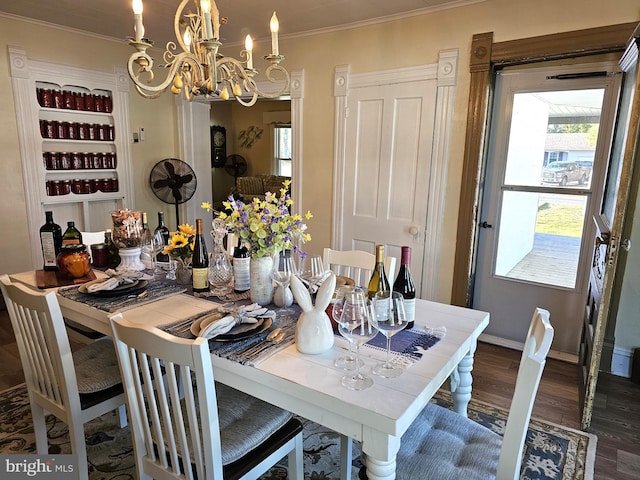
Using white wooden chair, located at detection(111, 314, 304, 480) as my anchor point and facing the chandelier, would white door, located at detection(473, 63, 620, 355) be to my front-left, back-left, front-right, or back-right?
front-right

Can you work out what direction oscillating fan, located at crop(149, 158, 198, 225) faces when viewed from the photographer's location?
facing the viewer

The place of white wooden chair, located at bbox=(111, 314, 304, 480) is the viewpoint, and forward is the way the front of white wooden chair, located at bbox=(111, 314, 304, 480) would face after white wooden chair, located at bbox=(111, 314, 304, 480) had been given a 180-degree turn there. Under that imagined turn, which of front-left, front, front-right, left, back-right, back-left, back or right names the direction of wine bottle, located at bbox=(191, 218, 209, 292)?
back-right

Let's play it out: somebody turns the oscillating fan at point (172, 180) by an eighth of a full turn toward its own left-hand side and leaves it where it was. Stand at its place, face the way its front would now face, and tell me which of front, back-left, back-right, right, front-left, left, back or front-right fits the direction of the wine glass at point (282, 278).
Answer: front-right

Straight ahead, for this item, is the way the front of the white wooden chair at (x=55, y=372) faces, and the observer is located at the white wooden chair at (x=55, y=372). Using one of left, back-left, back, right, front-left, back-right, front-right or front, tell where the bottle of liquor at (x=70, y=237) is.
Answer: front-left

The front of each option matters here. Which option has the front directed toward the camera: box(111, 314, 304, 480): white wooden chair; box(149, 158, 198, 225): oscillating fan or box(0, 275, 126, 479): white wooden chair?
the oscillating fan

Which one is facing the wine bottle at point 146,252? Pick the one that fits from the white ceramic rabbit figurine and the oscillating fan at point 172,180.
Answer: the oscillating fan

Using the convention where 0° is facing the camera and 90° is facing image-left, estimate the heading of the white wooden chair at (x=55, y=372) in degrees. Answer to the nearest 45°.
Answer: approximately 225°

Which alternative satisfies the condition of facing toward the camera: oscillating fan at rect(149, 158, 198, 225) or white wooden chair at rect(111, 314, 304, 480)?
the oscillating fan

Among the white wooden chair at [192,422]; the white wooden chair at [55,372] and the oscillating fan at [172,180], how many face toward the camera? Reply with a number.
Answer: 1

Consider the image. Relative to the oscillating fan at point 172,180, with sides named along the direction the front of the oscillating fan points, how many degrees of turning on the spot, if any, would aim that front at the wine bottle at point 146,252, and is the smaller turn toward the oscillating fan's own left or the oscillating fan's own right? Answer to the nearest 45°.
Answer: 0° — it already faces it

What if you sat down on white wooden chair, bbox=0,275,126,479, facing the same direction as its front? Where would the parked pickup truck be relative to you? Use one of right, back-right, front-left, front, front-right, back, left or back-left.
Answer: front-right

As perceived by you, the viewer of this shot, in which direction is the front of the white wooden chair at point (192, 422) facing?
facing away from the viewer and to the right of the viewer
